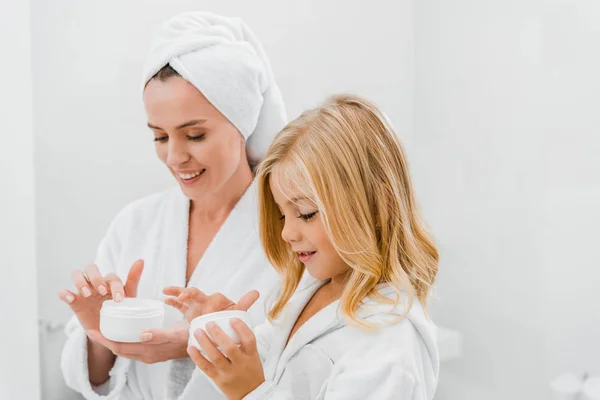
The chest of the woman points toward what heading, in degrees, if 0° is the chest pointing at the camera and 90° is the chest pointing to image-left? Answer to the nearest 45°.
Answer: approximately 45°

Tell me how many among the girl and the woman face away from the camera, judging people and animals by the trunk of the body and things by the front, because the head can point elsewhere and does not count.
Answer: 0

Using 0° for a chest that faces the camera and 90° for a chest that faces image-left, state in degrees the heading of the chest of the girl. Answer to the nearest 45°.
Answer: approximately 45°
